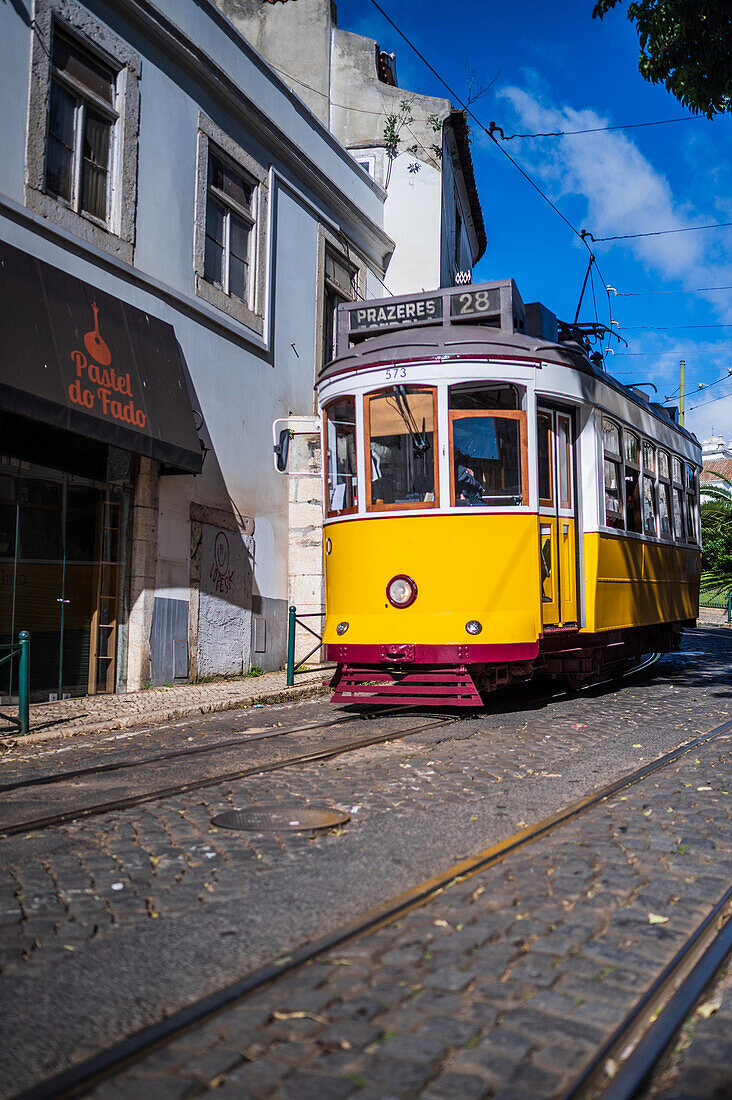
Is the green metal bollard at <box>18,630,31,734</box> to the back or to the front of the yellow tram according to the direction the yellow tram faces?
to the front

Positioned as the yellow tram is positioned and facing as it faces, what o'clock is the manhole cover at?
The manhole cover is roughly at 11 o'clock from the yellow tram.
